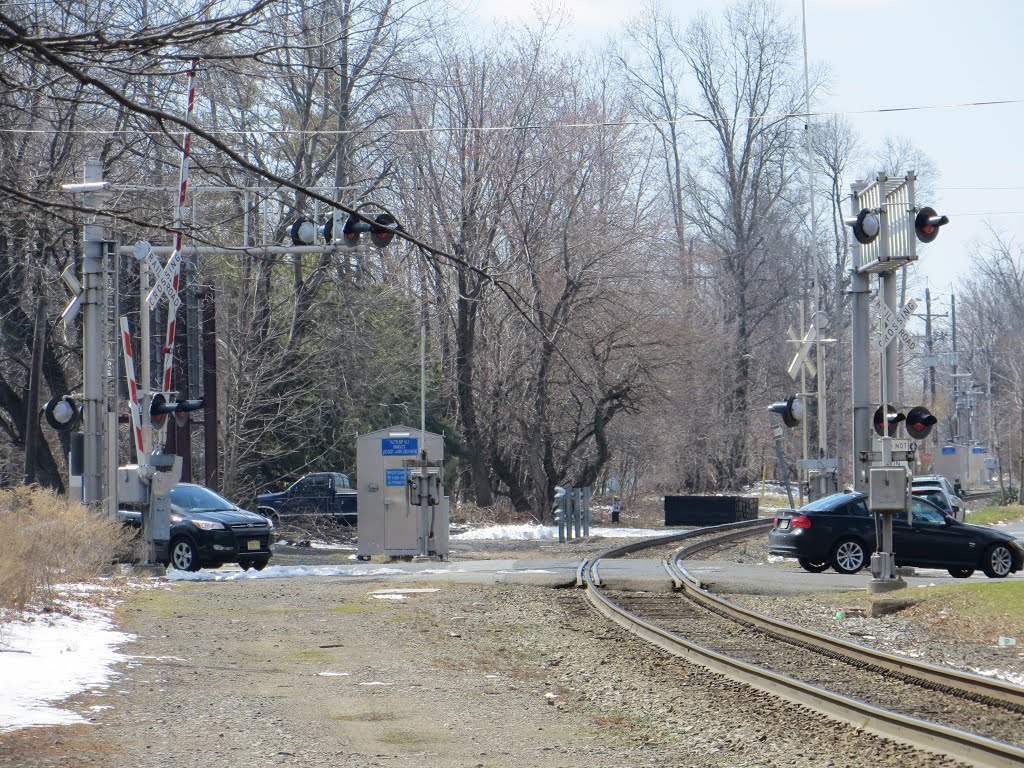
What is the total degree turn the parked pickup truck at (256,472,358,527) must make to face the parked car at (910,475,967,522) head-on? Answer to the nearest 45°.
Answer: approximately 135° to its left

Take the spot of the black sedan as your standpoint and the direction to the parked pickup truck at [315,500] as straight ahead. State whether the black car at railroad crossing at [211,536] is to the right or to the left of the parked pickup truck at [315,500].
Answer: left

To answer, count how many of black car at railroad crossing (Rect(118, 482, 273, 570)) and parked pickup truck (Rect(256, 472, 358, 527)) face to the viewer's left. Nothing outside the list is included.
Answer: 1

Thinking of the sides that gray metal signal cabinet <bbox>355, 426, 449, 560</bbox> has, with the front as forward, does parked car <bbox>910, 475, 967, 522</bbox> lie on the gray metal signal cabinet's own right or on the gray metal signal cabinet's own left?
on the gray metal signal cabinet's own left

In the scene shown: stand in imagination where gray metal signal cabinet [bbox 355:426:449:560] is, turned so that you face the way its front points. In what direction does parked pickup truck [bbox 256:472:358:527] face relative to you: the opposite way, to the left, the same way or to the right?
to the right

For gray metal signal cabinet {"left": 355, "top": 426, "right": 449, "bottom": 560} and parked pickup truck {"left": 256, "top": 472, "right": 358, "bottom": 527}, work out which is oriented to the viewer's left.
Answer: the parked pickup truck

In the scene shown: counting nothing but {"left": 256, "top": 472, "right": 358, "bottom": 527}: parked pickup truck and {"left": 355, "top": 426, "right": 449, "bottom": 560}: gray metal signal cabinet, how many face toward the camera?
1

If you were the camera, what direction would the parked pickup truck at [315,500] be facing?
facing to the left of the viewer
